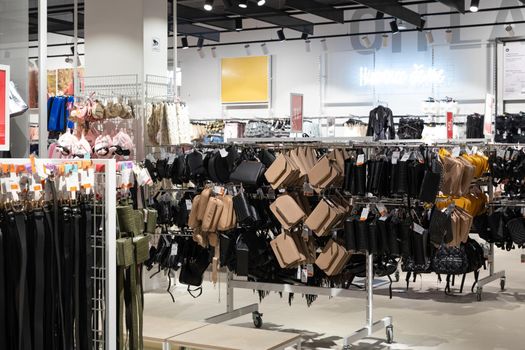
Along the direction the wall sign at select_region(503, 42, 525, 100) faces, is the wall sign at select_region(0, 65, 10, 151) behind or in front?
in front

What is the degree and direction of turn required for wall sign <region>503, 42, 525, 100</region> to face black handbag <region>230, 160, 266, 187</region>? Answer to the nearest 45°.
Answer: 0° — it already faces it

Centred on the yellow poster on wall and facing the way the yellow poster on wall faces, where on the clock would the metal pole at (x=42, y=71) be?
The metal pole is roughly at 12 o'clock from the yellow poster on wall.

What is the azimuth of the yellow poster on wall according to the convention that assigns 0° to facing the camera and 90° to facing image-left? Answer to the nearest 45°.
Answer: approximately 0°

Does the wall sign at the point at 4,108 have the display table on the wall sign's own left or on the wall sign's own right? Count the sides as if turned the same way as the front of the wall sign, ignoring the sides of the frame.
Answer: on the wall sign's own left

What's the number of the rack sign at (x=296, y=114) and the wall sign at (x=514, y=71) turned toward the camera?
2

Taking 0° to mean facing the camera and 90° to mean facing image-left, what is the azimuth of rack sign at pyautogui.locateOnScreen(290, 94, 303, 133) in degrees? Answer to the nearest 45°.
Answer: approximately 0°
